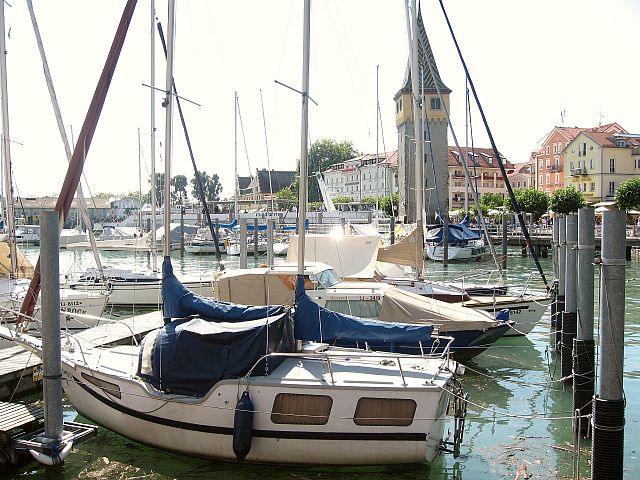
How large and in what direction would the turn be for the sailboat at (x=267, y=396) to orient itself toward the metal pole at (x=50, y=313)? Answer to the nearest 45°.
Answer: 0° — it already faces it

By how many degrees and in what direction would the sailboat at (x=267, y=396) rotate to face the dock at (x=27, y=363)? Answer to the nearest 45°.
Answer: approximately 45° to its right

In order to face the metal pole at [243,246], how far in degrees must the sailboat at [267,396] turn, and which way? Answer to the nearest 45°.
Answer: approximately 90° to its right

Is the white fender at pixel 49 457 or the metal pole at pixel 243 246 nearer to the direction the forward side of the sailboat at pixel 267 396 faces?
the white fender

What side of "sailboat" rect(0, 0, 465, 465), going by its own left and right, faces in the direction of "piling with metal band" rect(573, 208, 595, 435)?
back

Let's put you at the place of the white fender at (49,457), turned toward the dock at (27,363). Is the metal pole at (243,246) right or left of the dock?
right

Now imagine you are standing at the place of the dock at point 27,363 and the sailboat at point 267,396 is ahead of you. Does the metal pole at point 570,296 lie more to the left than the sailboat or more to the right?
left

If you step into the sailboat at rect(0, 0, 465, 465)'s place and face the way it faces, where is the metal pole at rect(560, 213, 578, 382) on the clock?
The metal pole is roughly at 5 o'clock from the sailboat.
